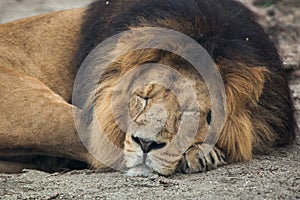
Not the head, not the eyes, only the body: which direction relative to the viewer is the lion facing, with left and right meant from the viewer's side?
facing the viewer and to the right of the viewer
